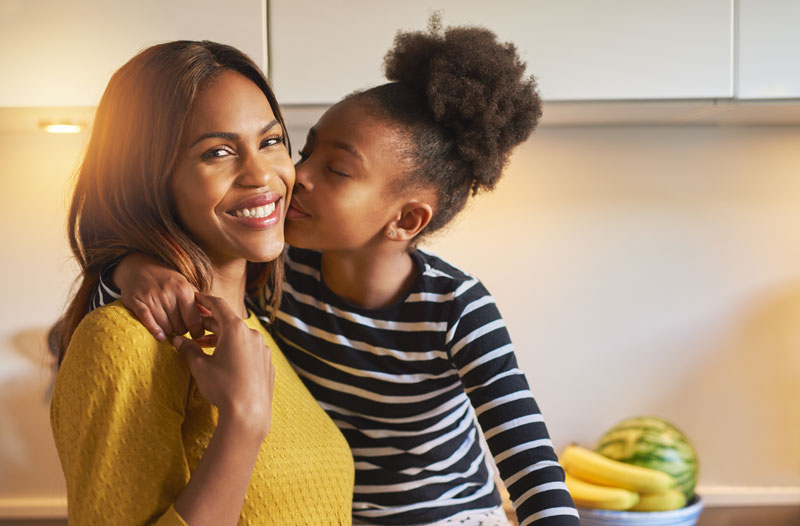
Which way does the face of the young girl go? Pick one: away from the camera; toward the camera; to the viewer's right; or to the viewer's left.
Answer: to the viewer's left

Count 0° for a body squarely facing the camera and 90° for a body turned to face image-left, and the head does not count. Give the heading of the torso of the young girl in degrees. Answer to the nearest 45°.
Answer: approximately 45°

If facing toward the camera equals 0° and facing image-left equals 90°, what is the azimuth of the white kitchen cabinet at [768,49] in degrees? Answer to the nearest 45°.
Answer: approximately 0°

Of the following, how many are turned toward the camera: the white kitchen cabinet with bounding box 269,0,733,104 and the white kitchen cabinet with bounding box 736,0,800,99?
2

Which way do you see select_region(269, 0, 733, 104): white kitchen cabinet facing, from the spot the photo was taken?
facing the viewer

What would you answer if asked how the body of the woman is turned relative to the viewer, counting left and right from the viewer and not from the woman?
facing the viewer and to the right of the viewer
